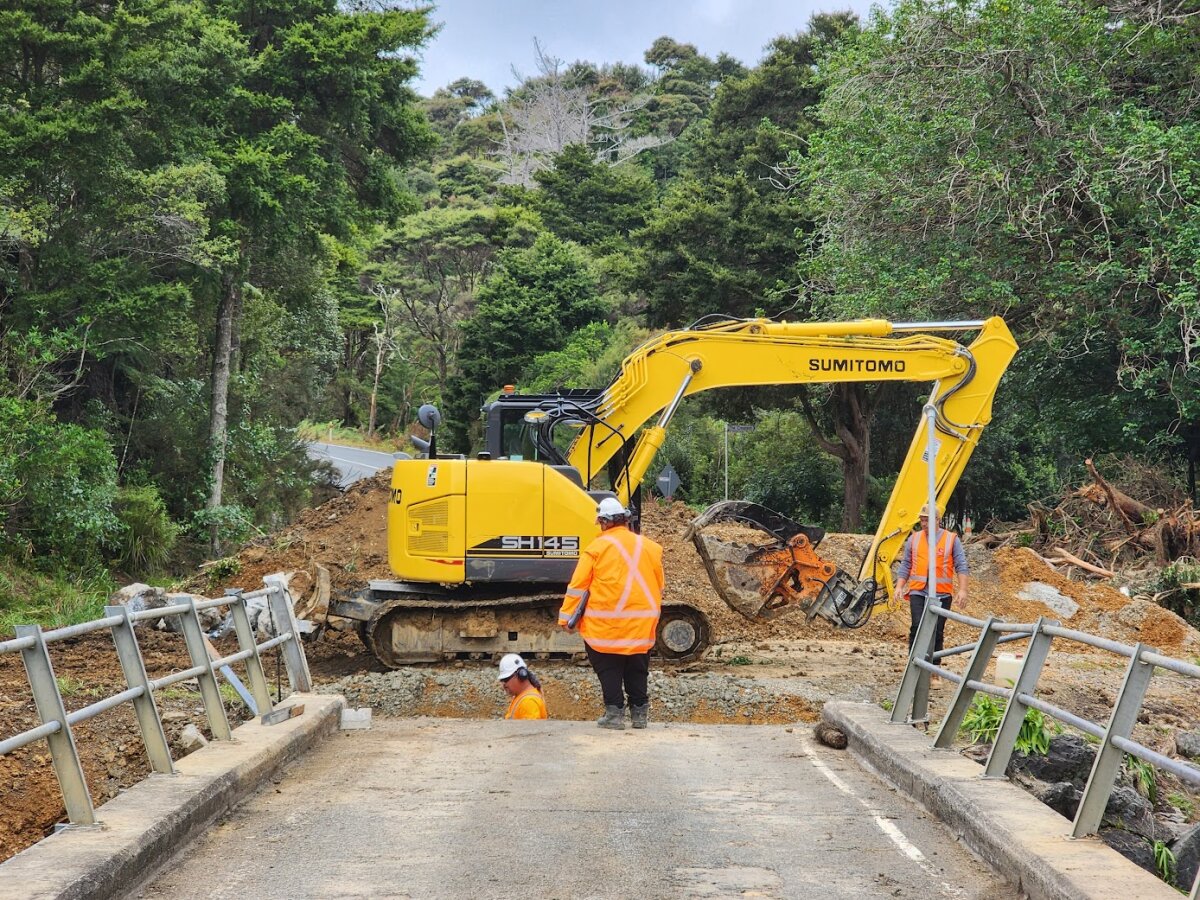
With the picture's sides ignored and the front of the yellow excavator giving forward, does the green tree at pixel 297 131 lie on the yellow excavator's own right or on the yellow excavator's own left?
on the yellow excavator's own left

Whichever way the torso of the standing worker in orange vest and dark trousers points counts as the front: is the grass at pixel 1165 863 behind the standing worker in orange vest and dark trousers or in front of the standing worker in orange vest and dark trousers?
in front

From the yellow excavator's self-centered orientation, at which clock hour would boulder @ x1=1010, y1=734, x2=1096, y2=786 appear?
The boulder is roughly at 2 o'clock from the yellow excavator.

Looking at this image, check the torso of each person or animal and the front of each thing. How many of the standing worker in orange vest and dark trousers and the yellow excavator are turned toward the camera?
1

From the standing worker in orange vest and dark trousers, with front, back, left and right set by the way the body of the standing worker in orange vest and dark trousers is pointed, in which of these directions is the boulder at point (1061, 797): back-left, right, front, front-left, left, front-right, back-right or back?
front

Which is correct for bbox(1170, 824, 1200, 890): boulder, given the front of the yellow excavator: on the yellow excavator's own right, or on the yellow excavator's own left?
on the yellow excavator's own right

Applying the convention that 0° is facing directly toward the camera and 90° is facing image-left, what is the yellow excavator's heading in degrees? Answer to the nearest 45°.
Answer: approximately 270°

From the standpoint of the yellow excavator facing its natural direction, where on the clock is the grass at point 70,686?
The grass is roughly at 5 o'clock from the yellow excavator.

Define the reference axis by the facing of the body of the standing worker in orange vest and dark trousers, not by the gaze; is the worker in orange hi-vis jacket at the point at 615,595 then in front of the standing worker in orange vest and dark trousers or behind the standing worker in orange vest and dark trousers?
in front

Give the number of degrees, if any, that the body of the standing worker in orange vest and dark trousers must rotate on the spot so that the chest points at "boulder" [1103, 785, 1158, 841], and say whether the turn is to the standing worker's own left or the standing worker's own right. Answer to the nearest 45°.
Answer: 0° — they already face it

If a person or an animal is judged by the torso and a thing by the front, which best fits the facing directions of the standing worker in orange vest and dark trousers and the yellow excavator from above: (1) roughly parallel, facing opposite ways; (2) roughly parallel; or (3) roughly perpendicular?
roughly perpendicular

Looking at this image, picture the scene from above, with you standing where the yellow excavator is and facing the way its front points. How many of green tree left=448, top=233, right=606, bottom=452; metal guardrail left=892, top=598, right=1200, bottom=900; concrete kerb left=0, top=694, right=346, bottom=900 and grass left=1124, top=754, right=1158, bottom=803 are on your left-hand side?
1

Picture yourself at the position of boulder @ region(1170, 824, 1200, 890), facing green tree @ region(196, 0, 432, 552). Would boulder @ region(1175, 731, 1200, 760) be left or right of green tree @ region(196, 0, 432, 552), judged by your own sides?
right

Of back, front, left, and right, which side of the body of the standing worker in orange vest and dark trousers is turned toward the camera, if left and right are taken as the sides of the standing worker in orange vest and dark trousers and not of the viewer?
front

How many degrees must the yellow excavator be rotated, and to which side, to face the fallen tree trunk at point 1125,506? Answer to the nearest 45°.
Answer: approximately 45° to its left
